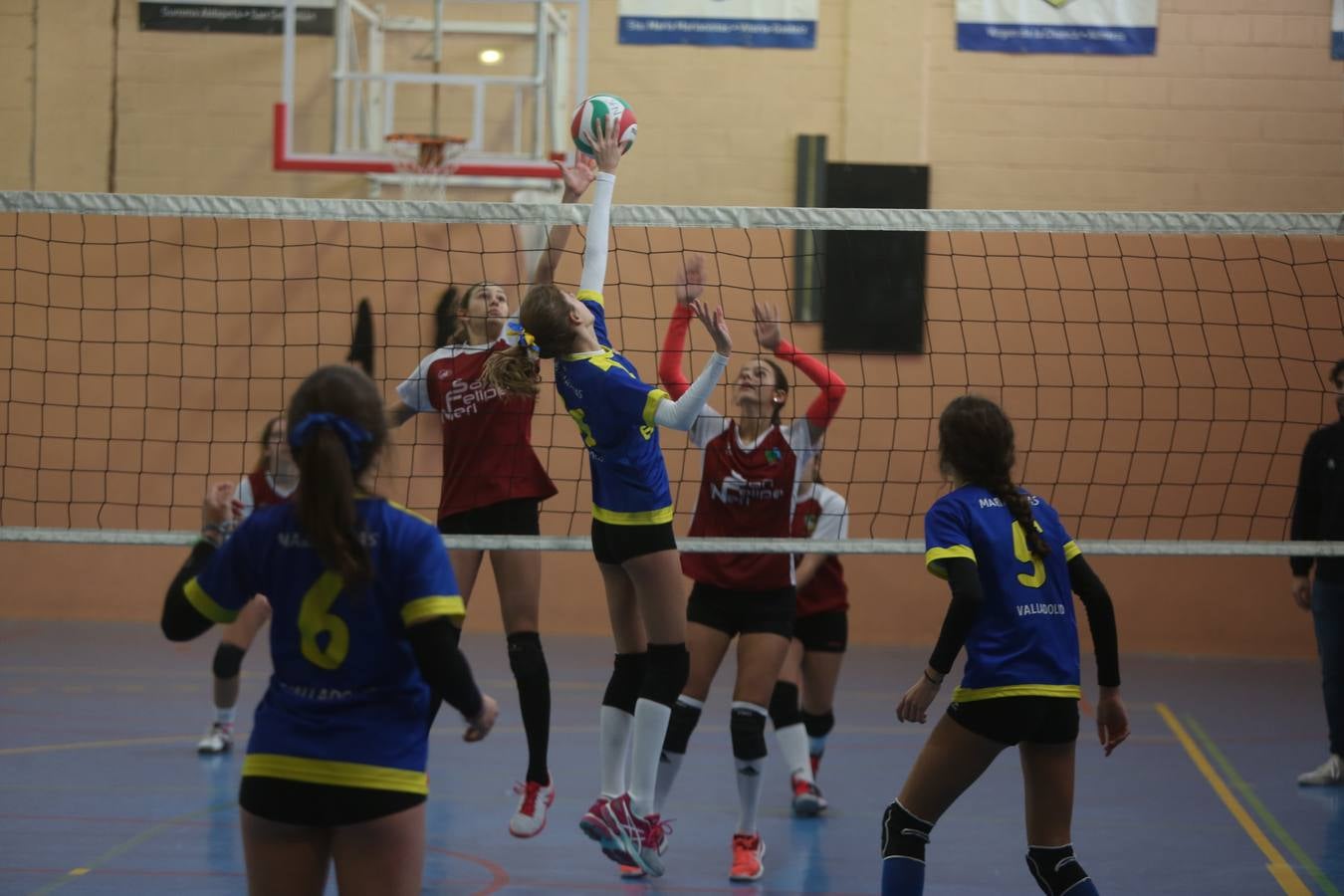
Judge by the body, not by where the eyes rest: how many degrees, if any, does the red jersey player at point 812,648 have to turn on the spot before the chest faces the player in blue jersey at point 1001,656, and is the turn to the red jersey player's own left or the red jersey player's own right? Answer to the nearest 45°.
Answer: approximately 45° to the red jersey player's own left

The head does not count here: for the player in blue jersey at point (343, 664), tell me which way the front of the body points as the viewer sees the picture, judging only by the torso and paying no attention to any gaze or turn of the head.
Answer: away from the camera

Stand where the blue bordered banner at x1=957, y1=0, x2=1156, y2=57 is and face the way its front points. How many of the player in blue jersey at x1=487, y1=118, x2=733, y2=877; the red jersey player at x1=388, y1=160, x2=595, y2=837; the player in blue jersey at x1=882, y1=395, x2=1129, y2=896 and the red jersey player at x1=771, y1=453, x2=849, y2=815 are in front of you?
4

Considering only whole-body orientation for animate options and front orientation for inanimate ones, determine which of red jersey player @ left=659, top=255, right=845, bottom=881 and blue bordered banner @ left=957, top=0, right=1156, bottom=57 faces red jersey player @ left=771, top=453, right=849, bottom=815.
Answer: the blue bordered banner

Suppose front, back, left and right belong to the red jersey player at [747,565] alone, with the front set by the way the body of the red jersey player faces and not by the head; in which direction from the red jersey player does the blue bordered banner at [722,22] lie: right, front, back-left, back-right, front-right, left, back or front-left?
back

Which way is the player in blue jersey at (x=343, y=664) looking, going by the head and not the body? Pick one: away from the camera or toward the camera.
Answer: away from the camera

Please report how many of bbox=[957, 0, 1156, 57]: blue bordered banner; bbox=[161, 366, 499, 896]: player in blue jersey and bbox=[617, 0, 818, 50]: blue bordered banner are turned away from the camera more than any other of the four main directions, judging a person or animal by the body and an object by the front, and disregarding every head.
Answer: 1

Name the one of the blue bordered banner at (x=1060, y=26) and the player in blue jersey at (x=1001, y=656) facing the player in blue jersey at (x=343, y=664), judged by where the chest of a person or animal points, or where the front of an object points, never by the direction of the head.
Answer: the blue bordered banner

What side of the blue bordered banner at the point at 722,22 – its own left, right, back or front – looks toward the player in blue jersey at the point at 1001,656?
front

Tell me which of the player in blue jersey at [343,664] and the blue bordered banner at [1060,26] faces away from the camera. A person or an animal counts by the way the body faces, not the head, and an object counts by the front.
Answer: the player in blue jersey

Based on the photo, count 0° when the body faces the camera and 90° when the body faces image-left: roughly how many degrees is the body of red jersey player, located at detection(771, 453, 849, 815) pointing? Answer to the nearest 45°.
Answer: approximately 45°

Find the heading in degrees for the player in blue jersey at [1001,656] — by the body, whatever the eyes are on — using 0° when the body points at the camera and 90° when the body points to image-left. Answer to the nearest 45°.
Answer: approximately 135°

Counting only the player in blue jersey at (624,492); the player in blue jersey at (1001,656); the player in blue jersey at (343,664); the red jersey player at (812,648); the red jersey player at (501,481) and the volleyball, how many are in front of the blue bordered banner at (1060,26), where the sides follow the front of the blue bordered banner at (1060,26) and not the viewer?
6
